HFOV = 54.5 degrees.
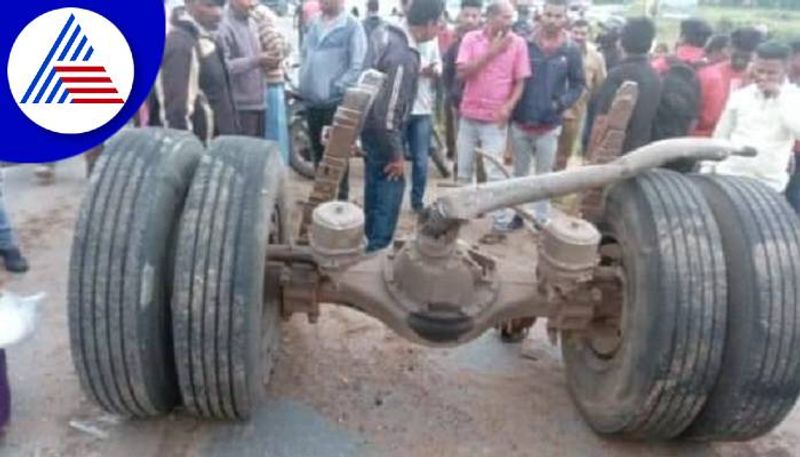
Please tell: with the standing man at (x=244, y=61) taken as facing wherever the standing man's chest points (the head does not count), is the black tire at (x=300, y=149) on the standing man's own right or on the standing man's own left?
on the standing man's own left

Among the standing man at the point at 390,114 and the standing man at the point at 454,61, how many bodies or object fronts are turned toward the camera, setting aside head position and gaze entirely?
1

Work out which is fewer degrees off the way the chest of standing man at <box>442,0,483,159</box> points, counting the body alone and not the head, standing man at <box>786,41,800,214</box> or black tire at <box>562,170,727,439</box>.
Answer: the black tire

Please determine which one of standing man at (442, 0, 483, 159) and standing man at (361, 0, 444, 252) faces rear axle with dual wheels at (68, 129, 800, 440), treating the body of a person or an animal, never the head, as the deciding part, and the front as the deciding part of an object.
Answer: standing man at (442, 0, 483, 159)

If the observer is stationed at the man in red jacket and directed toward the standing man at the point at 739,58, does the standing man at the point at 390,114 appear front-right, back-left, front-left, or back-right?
back-left

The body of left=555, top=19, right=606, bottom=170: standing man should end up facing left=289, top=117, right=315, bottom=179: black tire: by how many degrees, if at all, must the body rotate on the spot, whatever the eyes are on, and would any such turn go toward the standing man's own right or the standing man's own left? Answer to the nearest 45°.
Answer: approximately 45° to the standing man's own right
